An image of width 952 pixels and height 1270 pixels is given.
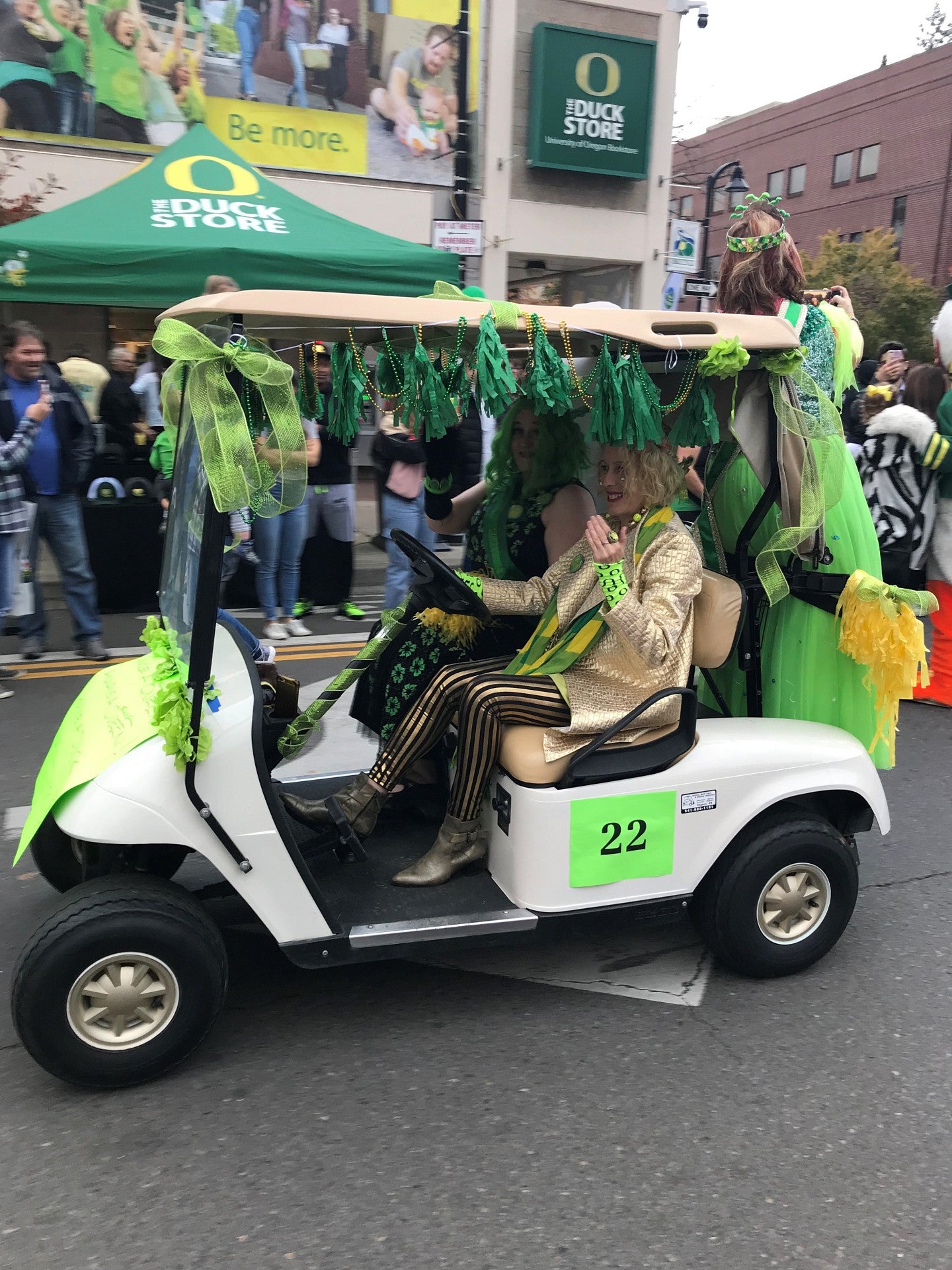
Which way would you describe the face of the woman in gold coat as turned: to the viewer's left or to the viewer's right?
to the viewer's left

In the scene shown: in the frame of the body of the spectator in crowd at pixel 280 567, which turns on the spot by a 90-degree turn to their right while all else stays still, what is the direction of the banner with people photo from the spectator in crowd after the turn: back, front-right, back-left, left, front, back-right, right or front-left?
right

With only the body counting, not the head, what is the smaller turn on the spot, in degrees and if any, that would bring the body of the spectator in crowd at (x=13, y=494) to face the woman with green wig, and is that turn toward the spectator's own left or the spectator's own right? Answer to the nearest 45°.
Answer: approximately 45° to the spectator's own right

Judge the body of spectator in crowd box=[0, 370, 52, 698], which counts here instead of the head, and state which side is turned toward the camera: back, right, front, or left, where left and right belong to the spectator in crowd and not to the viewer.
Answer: right

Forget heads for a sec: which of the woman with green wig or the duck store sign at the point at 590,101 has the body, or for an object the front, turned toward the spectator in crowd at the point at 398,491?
the duck store sign

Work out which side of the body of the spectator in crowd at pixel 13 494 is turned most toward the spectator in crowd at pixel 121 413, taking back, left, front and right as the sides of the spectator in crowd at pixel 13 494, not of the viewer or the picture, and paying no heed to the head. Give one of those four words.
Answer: left

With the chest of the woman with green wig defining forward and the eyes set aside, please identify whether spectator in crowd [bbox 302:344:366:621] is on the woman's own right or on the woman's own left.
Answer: on the woman's own right

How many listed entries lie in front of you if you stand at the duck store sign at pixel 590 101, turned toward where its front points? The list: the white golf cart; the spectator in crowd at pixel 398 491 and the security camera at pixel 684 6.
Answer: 2

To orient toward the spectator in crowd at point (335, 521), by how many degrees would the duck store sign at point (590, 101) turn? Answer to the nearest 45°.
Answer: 0° — it already faces them

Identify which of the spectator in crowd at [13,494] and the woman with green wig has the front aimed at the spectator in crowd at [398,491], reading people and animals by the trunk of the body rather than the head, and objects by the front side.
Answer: the spectator in crowd at [13,494]

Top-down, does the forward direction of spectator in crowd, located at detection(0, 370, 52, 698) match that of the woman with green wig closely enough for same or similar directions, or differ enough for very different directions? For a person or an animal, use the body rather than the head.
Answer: very different directions
